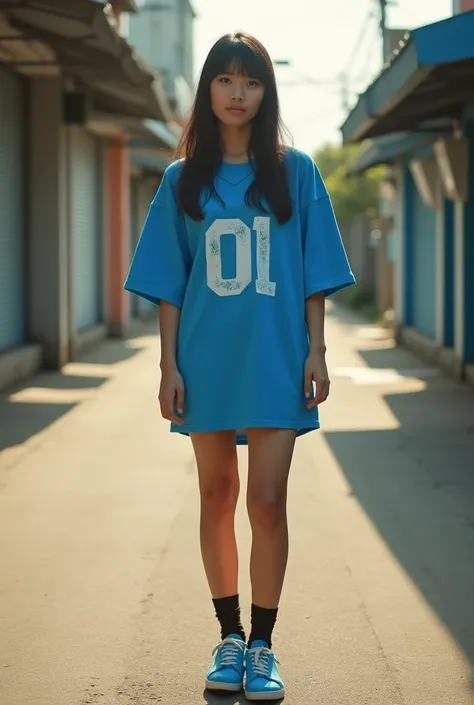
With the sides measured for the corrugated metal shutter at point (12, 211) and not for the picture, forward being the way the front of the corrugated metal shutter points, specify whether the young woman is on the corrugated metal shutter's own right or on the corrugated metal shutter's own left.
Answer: on the corrugated metal shutter's own right

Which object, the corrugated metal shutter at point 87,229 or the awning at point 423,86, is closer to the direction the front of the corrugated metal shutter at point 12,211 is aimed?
the awning

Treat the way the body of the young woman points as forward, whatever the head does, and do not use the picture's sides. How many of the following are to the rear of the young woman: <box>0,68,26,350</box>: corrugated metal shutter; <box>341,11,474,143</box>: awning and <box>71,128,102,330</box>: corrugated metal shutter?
3

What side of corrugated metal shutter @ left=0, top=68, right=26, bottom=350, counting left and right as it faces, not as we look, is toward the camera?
right

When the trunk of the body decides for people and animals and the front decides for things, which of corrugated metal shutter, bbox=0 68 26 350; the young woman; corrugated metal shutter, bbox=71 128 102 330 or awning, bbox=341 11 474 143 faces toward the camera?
the young woman

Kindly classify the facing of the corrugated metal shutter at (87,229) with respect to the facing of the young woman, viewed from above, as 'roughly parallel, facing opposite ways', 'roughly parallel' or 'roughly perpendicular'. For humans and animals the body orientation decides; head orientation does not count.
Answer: roughly perpendicular

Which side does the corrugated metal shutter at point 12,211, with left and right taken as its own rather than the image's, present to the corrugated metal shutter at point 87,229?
left

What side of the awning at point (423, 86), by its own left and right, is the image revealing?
left

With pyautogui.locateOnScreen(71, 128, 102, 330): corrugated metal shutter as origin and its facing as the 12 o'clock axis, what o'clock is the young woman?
The young woman is roughly at 3 o'clock from the corrugated metal shutter.

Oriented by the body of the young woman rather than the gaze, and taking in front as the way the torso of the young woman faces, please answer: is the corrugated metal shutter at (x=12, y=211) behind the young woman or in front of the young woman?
behind

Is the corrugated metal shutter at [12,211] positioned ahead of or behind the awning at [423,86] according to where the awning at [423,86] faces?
ahead

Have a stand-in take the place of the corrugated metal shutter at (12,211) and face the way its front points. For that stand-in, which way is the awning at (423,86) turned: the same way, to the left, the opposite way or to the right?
the opposite way
